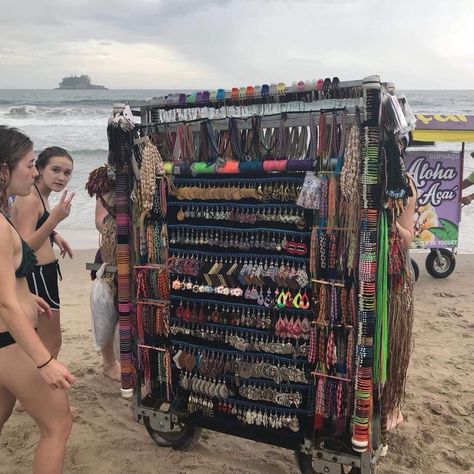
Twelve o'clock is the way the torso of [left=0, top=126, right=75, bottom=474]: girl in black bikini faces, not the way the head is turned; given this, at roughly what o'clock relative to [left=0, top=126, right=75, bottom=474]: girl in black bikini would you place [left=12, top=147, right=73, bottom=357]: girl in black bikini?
[left=12, top=147, right=73, bottom=357]: girl in black bikini is roughly at 9 o'clock from [left=0, top=126, right=75, bottom=474]: girl in black bikini.

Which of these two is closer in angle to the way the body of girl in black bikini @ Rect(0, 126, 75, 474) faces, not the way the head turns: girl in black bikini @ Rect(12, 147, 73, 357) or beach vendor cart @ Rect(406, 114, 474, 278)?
the beach vendor cart

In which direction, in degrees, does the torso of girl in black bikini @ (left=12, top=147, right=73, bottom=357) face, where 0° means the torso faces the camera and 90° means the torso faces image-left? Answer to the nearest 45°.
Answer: approximately 270°

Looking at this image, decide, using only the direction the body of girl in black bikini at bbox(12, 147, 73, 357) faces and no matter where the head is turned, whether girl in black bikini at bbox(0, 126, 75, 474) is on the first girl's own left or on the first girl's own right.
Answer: on the first girl's own right

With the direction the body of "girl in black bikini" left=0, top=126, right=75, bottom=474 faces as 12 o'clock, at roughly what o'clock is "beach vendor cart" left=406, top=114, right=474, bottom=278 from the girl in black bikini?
The beach vendor cart is roughly at 11 o'clock from the girl in black bikini.

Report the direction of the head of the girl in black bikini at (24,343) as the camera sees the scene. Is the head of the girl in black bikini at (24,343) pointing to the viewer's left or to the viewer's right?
to the viewer's right

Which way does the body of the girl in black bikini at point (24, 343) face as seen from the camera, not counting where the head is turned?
to the viewer's right

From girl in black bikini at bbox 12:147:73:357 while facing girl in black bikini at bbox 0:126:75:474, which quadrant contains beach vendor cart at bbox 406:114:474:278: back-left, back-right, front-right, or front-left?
back-left

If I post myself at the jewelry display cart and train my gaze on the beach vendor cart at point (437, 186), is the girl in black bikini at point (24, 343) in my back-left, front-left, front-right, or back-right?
back-left
